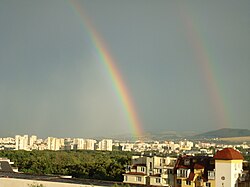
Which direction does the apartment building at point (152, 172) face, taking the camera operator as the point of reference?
facing the viewer

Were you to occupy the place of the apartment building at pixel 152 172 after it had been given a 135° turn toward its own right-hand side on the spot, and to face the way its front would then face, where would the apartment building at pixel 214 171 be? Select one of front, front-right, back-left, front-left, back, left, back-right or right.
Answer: back
